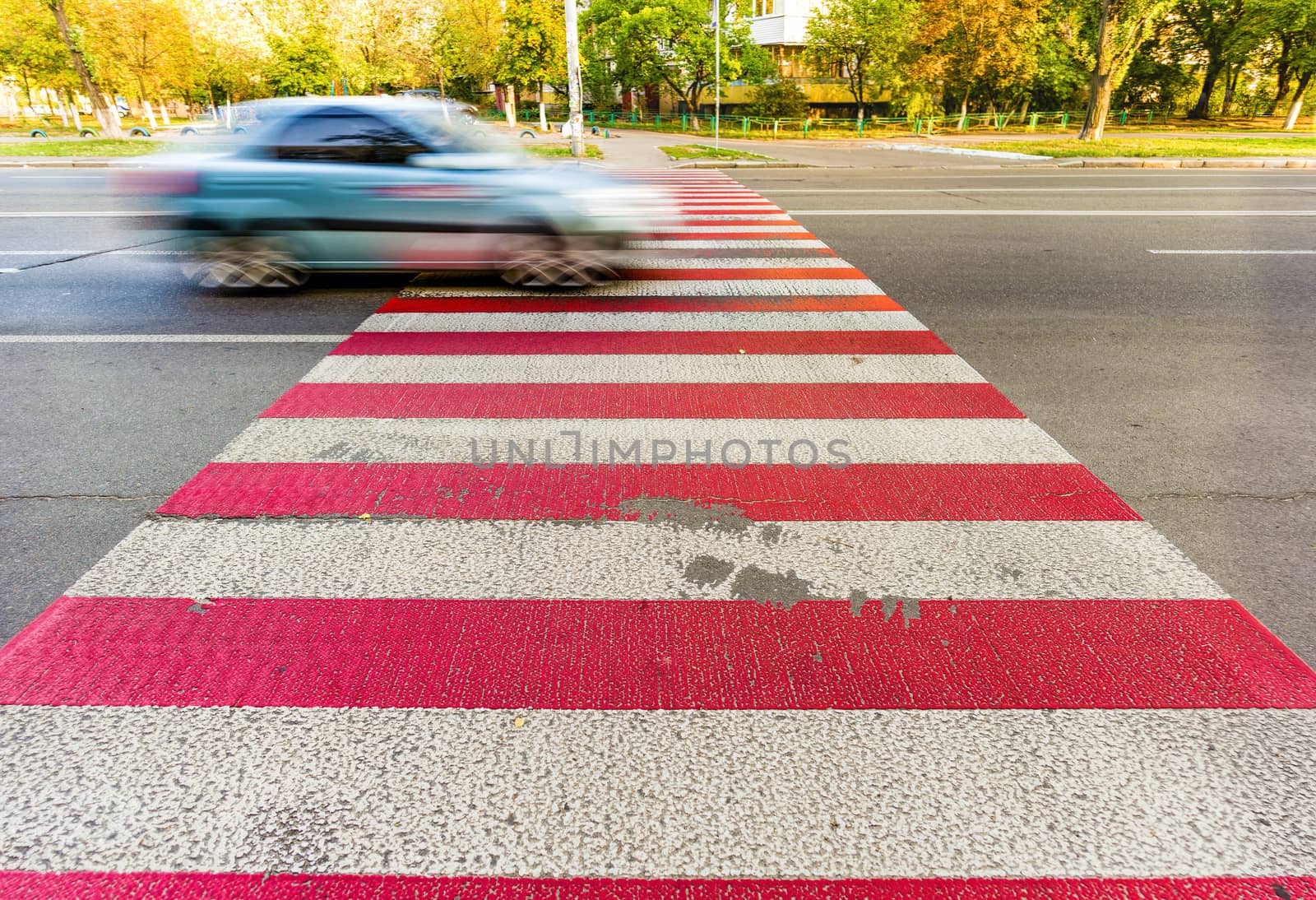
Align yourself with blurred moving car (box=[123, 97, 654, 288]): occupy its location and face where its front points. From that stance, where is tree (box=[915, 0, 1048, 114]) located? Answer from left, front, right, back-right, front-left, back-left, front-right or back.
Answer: front-left

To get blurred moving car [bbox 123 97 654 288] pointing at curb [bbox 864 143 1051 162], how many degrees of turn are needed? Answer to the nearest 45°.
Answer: approximately 45° to its left

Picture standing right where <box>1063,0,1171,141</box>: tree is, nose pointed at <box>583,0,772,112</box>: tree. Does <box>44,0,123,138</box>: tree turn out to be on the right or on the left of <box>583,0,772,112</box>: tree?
left

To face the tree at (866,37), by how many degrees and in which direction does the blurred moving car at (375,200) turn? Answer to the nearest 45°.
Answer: approximately 45° to its left

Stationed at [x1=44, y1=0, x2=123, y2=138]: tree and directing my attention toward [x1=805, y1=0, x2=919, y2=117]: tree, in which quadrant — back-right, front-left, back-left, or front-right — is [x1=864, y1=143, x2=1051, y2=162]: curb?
front-right

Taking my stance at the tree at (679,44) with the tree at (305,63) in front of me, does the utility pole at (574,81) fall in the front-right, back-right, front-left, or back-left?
front-left

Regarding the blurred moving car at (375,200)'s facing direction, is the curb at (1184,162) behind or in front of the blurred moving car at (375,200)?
in front

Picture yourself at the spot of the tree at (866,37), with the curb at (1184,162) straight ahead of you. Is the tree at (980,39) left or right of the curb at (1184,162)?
left

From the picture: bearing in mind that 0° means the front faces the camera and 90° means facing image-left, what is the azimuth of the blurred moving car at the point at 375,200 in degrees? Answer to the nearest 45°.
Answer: approximately 270°

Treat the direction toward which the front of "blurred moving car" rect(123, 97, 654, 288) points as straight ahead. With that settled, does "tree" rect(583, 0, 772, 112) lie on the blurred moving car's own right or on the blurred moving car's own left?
on the blurred moving car's own left

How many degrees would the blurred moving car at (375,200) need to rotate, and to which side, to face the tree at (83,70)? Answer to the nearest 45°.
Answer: approximately 90° to its left

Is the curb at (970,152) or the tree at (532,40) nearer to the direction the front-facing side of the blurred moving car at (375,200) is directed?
the curb

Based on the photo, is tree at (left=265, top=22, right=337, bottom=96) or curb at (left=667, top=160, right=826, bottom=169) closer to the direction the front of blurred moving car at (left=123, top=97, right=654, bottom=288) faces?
the curb

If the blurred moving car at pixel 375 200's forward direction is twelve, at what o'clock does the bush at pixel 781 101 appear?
The bush is roughly at 10 o'clock from the blurred moving car.
